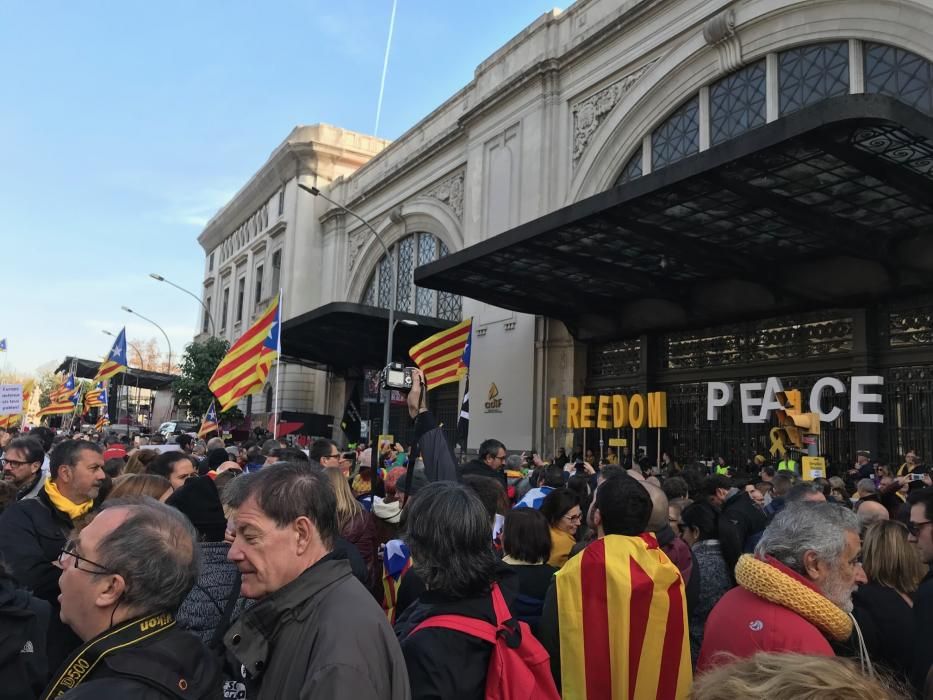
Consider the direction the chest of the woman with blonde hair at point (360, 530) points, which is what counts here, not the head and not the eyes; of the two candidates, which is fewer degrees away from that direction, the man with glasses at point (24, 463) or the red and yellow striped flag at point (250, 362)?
the red and yellow striped flag

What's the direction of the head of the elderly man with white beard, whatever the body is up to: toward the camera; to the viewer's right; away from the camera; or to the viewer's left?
to the viewer's right

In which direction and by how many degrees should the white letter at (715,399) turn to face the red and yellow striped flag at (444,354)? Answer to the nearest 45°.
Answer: approximately 90° to its right

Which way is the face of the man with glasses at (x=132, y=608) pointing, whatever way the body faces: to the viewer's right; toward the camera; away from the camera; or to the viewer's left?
to the viewer's left

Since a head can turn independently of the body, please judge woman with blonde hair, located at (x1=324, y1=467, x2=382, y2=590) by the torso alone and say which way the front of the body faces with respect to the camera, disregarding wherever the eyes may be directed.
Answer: away from the camera

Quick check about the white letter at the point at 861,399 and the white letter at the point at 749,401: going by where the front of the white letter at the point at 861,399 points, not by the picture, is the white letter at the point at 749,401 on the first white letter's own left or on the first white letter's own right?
on the first white letter's own right

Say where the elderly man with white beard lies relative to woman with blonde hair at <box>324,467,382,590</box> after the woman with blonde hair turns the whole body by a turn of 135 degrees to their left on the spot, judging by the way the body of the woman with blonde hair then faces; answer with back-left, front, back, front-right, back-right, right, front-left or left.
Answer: left

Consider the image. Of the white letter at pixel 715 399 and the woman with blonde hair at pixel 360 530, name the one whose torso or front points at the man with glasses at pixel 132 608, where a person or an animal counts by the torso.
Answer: the white letter
